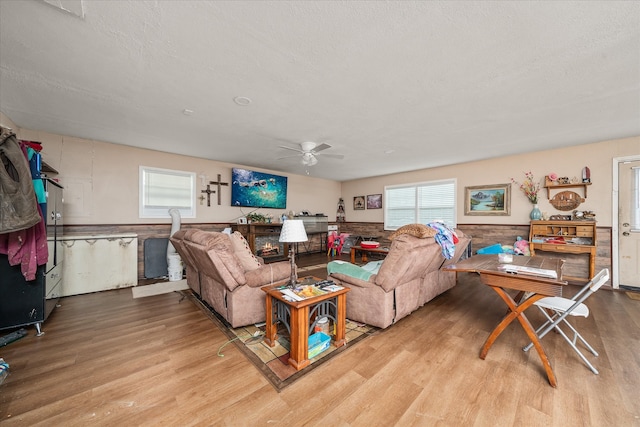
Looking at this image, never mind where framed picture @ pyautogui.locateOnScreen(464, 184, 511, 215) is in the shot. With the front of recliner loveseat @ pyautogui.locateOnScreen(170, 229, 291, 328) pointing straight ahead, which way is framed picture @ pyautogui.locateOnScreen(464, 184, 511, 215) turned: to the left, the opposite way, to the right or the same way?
the opposite way

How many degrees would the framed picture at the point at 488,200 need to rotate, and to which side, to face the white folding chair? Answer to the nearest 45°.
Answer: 0° — it already faces it

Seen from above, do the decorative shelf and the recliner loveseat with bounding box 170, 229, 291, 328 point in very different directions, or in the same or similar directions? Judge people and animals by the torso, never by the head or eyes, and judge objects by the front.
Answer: very different directions

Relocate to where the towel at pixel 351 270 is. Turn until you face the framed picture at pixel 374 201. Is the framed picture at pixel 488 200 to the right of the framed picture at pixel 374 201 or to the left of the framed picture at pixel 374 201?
right

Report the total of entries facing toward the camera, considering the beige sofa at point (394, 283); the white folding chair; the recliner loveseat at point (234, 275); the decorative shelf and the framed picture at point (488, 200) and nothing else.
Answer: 2

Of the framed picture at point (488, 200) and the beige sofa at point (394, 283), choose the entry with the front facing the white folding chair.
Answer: the framed picture

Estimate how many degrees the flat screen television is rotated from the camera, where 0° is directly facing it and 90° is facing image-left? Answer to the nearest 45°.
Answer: approximately 315°

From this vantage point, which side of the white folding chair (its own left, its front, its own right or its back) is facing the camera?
left

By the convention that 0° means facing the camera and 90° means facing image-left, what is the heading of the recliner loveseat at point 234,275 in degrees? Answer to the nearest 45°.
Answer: approximately 225°

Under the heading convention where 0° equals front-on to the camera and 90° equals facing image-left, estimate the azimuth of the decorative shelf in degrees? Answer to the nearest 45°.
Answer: approximately 0°

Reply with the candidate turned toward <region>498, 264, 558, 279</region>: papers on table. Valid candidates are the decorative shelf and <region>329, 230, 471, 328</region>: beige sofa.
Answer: the decorative shelf

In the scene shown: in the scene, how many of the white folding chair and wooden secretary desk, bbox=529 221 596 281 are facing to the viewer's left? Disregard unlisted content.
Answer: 1
